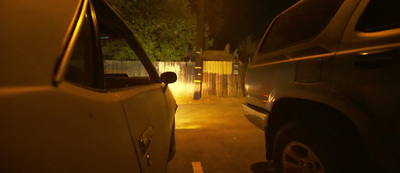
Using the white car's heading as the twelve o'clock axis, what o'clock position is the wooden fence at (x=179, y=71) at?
The wooden fence is roughly at 11 o'clock from the white car.

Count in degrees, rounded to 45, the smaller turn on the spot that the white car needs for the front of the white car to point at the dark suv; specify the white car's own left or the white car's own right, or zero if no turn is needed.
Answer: approximately 45° to the white car's own right

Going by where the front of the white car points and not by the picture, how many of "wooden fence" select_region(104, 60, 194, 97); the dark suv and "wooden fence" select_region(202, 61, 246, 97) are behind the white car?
0

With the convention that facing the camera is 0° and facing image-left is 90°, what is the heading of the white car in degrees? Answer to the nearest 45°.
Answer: approximately 225°

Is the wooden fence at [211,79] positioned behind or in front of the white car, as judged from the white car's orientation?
in front

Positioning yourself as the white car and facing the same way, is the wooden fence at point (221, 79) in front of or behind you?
in front
